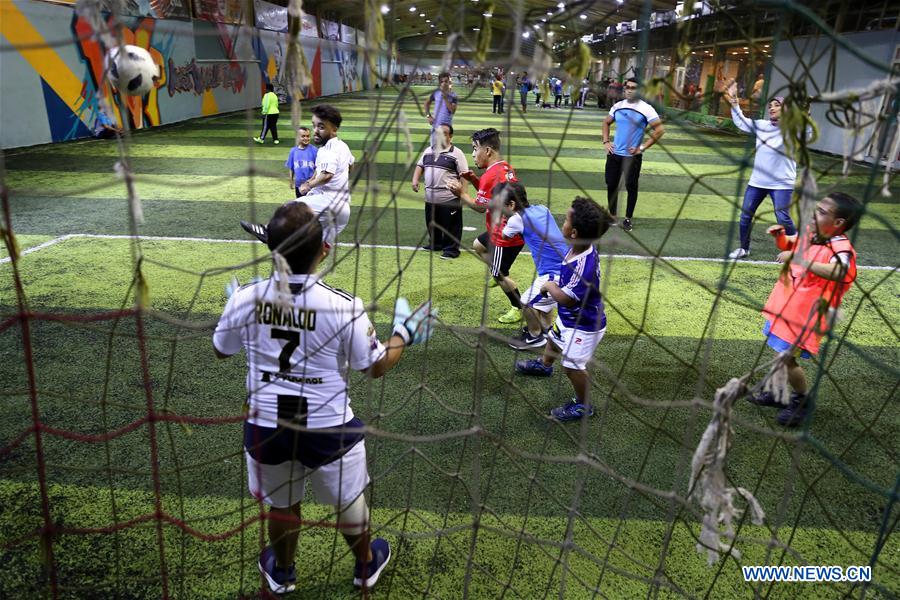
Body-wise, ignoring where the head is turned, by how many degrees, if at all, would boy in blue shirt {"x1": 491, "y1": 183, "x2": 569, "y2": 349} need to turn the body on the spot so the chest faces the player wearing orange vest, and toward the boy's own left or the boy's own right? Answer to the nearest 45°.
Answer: approximately 180°

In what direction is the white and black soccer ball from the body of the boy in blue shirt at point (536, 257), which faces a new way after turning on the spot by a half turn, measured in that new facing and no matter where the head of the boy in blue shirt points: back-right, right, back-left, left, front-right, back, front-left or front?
back-right

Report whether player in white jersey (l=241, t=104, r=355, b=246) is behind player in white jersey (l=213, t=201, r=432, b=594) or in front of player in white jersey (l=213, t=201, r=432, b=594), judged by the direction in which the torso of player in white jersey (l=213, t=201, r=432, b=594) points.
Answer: in front

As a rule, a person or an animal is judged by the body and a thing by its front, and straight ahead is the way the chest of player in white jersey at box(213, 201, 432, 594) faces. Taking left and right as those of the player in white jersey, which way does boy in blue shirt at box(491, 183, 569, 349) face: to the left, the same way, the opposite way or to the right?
to the left

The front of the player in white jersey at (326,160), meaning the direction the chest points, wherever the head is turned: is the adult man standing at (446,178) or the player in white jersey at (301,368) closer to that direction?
the player in white jersey

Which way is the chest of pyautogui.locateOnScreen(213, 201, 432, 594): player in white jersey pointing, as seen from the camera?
away from the camera

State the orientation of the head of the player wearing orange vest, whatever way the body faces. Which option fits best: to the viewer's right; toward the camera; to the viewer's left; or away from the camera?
to the viewer's left

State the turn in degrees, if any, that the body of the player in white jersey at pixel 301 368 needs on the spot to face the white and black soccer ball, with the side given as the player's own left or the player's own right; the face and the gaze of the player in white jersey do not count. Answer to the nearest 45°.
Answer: approximately 45° to the player's own left

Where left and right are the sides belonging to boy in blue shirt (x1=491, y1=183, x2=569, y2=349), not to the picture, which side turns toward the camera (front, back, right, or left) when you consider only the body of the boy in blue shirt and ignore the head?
left
